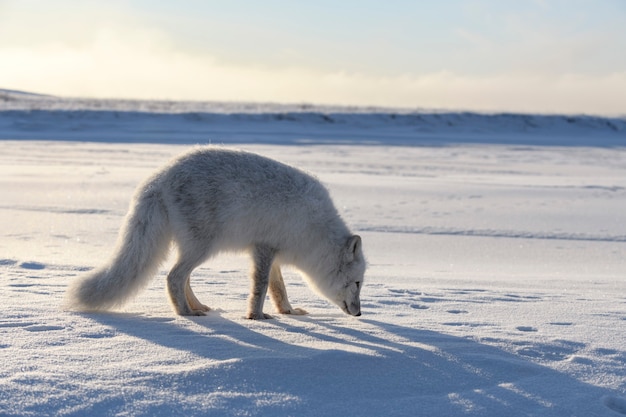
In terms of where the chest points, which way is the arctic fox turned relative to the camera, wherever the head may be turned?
to the viewer's right
